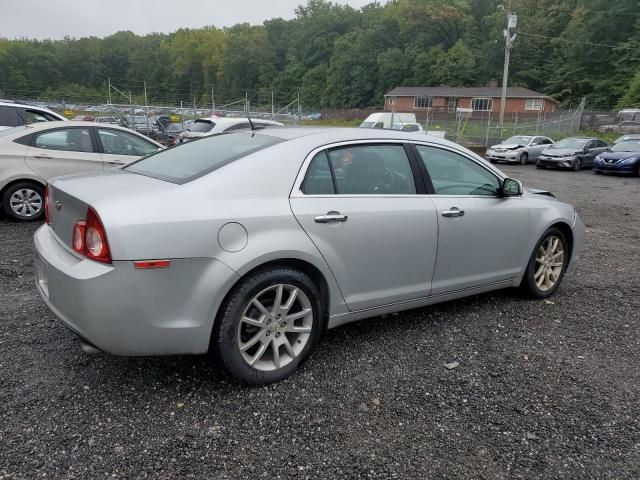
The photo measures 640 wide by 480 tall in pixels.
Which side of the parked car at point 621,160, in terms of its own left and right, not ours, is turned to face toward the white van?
right

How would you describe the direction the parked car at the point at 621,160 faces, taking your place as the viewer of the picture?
facing the viewer and to the left of the viewer

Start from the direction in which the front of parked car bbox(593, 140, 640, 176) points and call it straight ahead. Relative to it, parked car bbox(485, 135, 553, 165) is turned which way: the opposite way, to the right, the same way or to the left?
the same way

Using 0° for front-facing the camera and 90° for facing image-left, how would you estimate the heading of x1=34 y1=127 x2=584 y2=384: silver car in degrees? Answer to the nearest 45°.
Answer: approximately 225°

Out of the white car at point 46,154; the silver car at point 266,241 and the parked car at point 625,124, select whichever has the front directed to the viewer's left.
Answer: the parked car

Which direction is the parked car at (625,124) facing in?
to the viewer's left

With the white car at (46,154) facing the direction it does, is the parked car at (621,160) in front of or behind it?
in front

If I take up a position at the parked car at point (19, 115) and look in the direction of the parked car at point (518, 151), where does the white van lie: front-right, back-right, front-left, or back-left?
front-left

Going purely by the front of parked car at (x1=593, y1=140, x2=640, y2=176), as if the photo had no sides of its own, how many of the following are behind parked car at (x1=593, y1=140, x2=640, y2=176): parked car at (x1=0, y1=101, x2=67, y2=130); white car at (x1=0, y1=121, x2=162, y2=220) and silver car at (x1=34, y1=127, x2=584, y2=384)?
0

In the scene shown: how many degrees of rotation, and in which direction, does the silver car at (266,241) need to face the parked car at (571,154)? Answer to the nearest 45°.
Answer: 0° — it already faces it

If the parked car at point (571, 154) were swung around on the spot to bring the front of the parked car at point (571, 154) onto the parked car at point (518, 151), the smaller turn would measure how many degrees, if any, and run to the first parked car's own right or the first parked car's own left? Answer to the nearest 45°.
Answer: approximately 90° to the first parked car's own right
